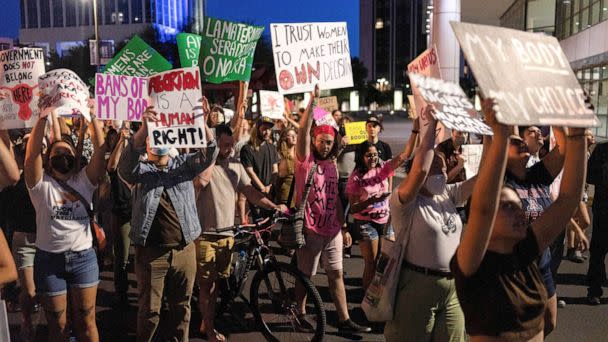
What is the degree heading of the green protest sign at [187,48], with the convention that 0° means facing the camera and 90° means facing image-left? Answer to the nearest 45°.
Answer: approximately 0°

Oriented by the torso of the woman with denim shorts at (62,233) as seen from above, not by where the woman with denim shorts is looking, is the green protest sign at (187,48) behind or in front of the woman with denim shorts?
behind

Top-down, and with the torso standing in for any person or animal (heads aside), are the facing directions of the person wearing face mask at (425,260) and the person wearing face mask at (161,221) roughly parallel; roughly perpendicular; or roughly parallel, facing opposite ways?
roughly parallel

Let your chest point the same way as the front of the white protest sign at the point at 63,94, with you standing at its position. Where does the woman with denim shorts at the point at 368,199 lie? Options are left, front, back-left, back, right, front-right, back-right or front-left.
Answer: left

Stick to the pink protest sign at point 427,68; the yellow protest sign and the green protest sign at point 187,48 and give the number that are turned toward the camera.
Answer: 3

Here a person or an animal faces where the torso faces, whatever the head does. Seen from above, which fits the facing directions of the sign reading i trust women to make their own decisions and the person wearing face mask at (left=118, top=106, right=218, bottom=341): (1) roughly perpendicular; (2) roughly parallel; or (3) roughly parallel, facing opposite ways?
roughly parallel

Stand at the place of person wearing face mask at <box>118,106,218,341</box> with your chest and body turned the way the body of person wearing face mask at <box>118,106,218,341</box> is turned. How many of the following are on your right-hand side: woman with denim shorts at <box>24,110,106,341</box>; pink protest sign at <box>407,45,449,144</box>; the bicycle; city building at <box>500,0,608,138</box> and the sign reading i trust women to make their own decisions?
1

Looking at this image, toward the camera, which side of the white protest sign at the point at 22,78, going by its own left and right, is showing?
front

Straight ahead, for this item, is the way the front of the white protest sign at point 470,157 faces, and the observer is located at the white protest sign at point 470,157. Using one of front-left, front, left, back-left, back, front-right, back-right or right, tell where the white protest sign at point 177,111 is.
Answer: front-right

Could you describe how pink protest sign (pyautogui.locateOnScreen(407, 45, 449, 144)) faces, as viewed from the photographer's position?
facing the viewer

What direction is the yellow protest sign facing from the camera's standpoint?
toward the camera

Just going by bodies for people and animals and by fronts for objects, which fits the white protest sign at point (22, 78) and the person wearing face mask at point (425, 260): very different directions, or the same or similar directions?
same or similar directions

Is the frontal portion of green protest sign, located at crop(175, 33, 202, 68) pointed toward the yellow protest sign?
no

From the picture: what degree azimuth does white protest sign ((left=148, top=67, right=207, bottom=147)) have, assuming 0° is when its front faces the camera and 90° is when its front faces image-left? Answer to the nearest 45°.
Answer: approximately 0°

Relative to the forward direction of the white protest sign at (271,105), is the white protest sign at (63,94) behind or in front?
in front

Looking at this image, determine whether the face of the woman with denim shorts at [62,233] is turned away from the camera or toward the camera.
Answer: toward the camera

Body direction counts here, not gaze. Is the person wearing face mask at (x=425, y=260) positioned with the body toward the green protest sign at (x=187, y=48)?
no

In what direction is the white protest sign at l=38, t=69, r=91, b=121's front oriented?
toward the camera
